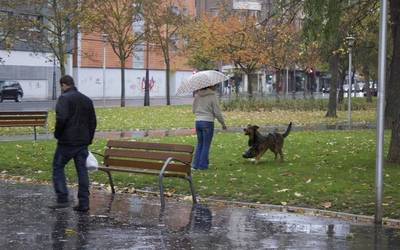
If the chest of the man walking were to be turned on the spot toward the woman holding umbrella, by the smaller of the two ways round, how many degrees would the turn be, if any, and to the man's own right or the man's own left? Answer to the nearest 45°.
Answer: approximately 90° to the man's own right

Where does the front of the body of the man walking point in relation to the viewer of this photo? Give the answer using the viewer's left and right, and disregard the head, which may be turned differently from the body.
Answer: facing away from the viewer and to the left of the viewer

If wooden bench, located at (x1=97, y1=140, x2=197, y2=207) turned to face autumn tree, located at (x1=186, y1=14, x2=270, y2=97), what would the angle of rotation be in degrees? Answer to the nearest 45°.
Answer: approximately 135° to its right

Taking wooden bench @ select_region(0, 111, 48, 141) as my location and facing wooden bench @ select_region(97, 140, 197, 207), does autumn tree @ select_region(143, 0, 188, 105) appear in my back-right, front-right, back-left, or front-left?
back-left

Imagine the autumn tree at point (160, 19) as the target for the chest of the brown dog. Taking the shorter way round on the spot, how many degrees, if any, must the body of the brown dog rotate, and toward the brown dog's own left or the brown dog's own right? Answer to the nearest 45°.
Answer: approximately 90° to the brown dog's own right

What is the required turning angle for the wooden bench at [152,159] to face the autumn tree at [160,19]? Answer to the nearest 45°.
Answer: approximately 135° to its right

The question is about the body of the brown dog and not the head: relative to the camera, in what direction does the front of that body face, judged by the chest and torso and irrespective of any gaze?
to the viewer's left

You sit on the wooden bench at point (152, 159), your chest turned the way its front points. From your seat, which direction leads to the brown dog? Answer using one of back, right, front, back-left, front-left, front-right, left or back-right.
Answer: back

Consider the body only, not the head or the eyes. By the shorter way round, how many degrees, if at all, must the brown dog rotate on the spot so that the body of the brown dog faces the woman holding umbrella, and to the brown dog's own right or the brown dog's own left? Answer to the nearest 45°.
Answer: approximately 45° to the brown dog's own left

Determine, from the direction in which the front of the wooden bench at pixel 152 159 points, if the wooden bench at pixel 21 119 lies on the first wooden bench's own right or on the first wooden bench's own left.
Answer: on the first wooden bench's own right
